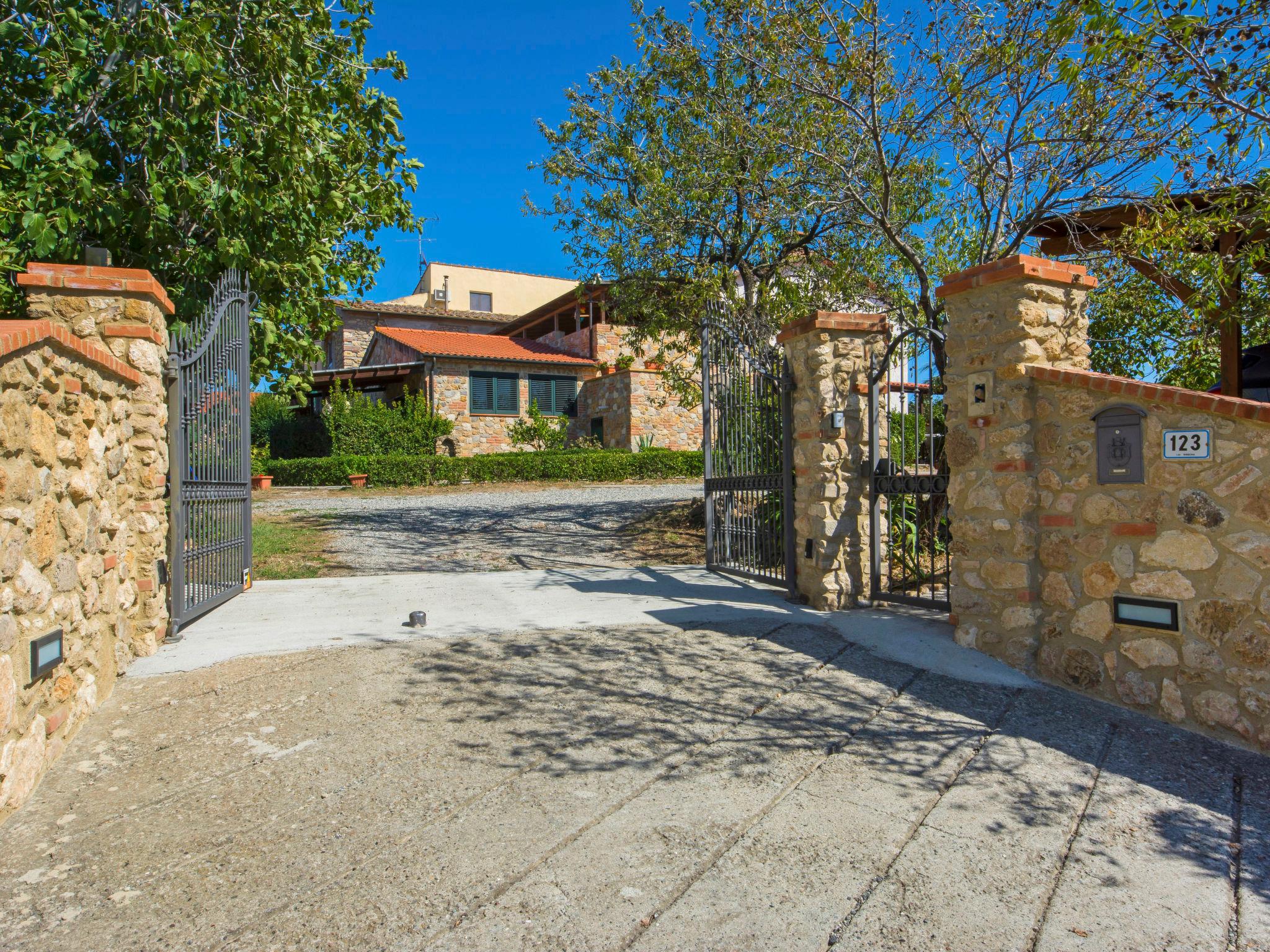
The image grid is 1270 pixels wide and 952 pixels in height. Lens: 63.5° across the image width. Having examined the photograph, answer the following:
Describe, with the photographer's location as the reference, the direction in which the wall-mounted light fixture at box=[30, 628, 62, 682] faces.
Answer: facing the viewer and to the right of the viewer

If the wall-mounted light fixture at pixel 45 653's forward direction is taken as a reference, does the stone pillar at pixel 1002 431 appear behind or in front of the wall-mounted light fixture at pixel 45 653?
in front

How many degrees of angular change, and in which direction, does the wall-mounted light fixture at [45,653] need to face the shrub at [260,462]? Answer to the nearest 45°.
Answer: approximately 135° to its left

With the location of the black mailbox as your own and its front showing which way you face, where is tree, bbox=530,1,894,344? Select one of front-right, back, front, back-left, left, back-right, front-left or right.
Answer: back-right

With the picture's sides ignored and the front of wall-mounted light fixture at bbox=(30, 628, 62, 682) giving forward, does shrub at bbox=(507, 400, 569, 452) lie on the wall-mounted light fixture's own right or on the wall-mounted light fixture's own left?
on the wall-mounted light fixture's own left

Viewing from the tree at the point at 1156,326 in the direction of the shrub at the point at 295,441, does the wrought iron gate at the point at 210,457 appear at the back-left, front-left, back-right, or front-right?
front-left

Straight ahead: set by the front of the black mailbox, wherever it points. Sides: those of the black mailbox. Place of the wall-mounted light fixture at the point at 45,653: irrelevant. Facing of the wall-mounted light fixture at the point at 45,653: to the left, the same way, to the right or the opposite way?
to the left

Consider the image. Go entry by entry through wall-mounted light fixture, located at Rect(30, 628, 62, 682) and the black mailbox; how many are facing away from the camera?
0

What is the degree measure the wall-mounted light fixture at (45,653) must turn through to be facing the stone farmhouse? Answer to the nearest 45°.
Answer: approximately 90° to its left

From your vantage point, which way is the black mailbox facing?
toward the camera
